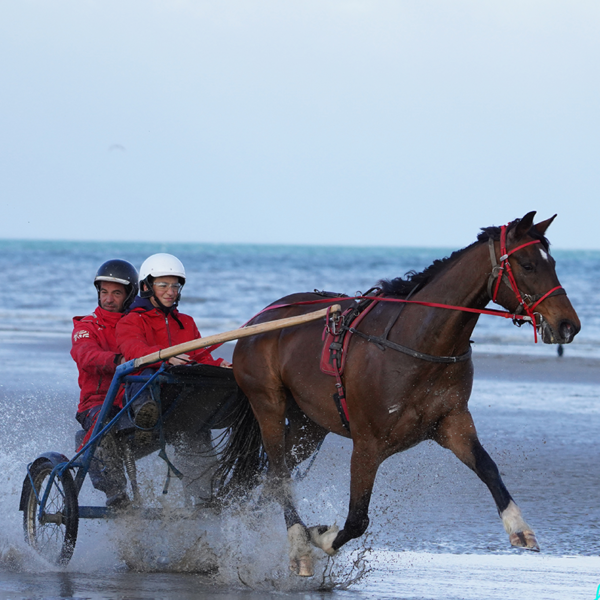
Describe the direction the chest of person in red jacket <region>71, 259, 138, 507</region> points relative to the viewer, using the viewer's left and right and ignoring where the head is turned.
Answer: facing the viewer and to the right of the viewer

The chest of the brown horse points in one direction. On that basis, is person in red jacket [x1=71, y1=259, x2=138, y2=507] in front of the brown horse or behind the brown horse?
behind

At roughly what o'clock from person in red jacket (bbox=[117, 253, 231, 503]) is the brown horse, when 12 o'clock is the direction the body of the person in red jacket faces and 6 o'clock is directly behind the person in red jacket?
The brown horse is roughly at 12 o'clock from the person in red jacket.

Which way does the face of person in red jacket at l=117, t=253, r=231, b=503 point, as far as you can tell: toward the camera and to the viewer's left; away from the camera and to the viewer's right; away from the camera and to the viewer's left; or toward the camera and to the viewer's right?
toward the camera and to the viewer's right

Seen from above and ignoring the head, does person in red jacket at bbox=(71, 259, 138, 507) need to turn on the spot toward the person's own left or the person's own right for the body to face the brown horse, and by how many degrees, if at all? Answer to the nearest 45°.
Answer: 0° — they already face it

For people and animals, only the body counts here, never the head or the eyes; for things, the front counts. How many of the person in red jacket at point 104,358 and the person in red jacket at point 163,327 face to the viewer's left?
0

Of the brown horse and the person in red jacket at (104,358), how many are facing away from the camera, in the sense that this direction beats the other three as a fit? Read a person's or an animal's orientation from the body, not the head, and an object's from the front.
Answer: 0
